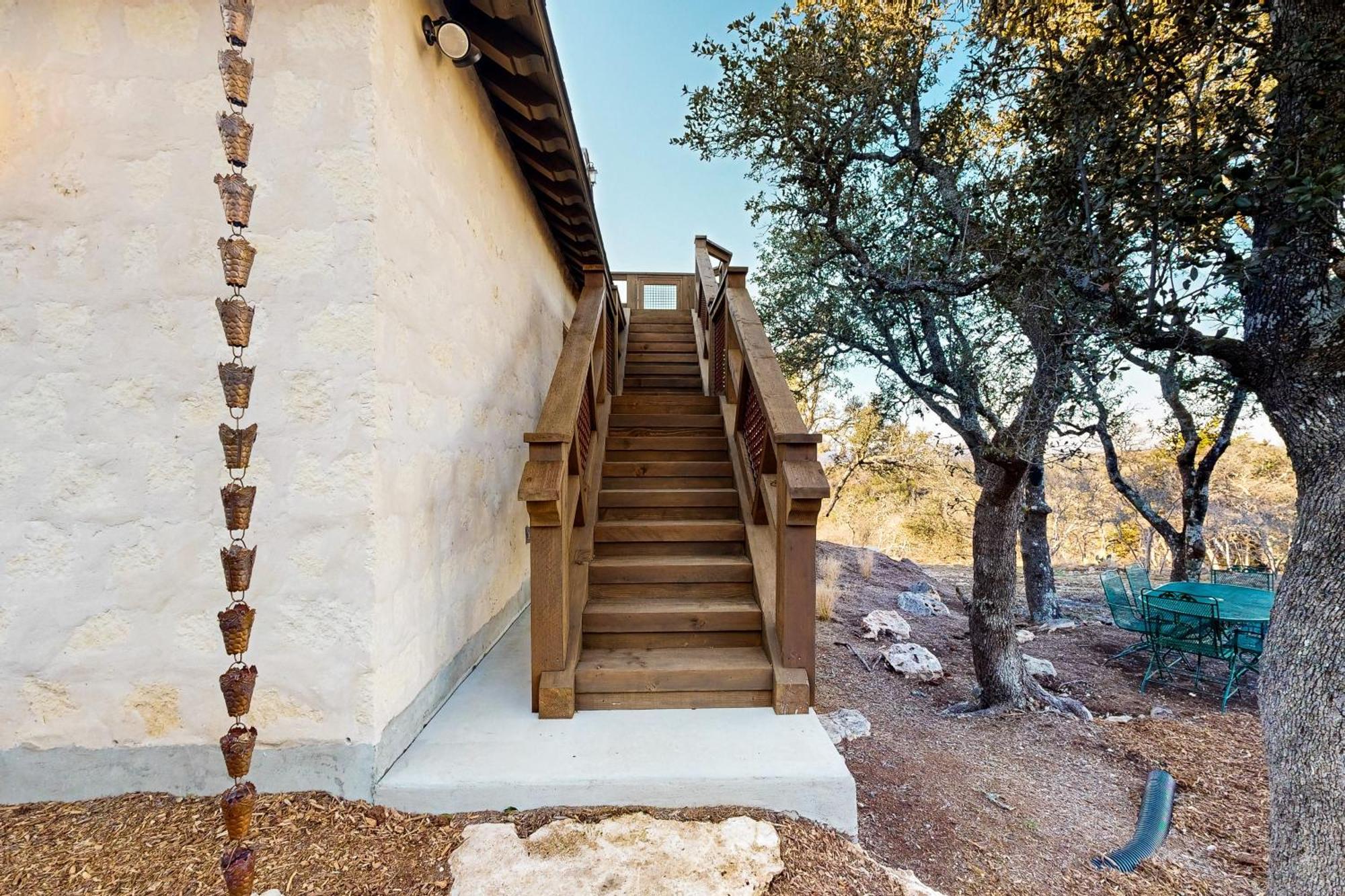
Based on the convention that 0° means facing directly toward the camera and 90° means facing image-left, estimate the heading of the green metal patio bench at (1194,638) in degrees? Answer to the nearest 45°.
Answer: approximately 225°

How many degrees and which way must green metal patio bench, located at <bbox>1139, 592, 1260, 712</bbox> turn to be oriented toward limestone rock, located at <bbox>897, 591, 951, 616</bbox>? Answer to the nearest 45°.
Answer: approximately 90° to its left

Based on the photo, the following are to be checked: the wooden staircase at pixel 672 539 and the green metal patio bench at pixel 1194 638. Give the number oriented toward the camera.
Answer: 1

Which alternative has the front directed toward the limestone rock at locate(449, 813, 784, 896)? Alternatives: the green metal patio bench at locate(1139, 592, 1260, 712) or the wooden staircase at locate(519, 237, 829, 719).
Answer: the wooden staircase

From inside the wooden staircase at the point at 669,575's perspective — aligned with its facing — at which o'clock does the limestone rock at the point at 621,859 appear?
The limestone rock is roughly at 12 o'clock from the wooden staircase.

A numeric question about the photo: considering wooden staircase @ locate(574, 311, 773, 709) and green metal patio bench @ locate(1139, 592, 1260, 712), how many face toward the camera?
1

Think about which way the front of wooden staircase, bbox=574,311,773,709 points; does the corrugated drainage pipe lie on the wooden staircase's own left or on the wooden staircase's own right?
on the wooden staircase's own left
